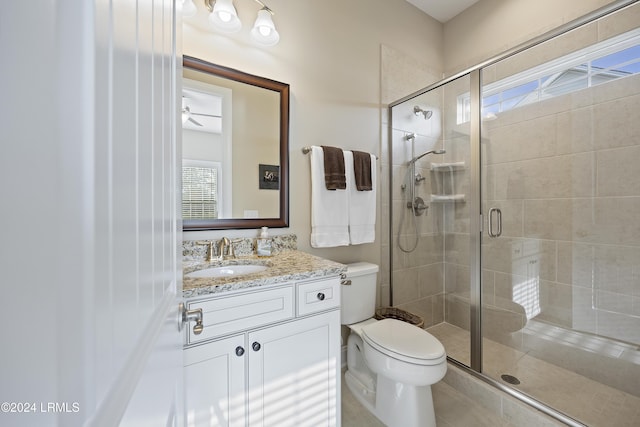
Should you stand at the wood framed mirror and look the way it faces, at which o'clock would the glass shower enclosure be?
The glass shower enclosure is roughly at 11 o'clock from the wood framed mirror.

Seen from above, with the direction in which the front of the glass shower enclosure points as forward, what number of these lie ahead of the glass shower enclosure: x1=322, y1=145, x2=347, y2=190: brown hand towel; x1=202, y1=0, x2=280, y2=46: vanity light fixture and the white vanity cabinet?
3

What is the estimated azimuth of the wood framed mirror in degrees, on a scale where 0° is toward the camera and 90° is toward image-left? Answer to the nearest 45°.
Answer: approximately 315°

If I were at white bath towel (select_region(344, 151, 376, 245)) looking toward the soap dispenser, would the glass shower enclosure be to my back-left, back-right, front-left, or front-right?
back-left

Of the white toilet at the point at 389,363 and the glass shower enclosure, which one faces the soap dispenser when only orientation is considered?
the glass shower enclosure

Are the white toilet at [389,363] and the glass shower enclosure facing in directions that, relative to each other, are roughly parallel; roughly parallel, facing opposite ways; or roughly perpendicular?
roughly perpendicular

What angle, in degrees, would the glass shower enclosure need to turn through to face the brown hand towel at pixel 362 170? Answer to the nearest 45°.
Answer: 0° — it already faces it

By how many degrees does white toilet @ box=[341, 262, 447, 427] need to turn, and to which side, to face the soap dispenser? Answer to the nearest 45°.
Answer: approximately 135° to its right

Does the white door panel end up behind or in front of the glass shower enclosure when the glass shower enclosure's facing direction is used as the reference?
in front
